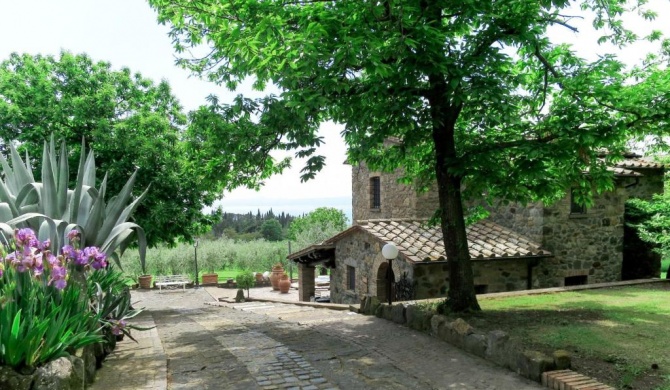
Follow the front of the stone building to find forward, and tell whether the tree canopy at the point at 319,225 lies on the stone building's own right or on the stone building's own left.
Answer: on the stone building's own right

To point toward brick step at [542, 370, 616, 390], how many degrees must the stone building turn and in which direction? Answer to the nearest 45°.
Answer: approximately 45° to its left

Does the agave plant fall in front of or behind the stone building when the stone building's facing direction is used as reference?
in front

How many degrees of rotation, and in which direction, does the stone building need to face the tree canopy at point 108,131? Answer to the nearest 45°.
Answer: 0° — it already faces it

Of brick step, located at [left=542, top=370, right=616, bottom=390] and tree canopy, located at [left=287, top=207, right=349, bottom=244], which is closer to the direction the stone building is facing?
the brick step

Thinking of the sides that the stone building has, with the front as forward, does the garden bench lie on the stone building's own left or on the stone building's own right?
on the stone building's own right

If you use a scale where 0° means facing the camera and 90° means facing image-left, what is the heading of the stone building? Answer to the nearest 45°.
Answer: approximately 45°

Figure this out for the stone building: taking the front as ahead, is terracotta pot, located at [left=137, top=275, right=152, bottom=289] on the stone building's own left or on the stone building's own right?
on the stone building's own right
